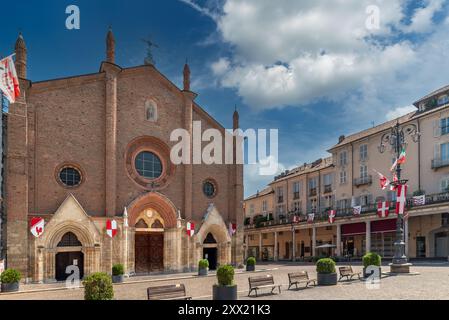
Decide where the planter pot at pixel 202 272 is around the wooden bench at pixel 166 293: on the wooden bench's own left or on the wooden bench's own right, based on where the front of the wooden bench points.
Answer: on the wooden bench's own left

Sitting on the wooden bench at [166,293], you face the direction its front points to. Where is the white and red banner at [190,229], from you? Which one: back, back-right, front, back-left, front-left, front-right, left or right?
back-left

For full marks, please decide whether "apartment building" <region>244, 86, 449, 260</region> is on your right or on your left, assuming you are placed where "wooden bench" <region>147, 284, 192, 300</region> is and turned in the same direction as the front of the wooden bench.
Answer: on your left

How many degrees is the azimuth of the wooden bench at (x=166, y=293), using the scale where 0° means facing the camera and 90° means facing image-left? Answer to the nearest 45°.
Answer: approximately 315°

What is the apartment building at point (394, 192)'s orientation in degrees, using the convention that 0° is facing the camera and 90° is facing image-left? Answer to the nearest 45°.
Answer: approximately 45°

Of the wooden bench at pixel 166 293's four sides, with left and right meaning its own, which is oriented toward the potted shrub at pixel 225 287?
left

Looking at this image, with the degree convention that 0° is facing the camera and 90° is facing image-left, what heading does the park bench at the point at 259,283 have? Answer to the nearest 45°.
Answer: approximately 315°
